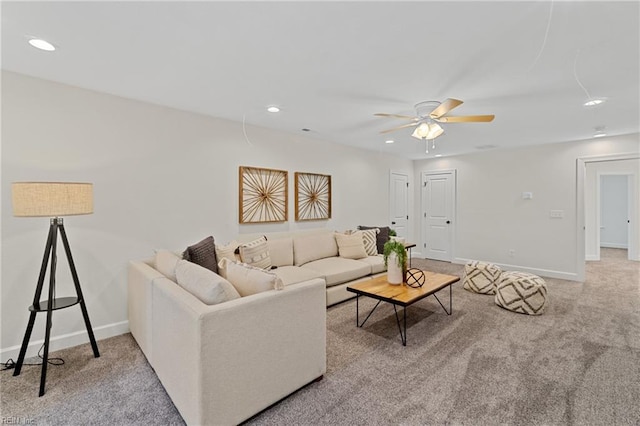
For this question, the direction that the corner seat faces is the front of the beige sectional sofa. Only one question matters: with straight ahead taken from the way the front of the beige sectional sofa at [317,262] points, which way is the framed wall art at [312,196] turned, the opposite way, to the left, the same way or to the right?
the same way

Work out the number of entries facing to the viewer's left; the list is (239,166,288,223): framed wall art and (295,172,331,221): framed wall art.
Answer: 0

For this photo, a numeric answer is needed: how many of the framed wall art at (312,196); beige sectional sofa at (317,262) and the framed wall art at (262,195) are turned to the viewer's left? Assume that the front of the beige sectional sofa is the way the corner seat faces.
0

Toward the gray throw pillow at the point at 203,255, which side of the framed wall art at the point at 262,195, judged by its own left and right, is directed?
right

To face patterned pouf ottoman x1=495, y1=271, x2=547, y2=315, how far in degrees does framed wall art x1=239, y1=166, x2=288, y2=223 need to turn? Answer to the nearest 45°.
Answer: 0° — it already faces it

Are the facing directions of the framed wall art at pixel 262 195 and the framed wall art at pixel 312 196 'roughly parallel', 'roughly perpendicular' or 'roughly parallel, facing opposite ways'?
roughly parallel

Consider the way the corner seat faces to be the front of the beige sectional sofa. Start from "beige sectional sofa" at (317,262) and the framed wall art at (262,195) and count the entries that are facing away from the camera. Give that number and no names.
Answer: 0

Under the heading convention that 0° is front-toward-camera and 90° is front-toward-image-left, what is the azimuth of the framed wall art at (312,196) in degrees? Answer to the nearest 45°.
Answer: approximately 315°

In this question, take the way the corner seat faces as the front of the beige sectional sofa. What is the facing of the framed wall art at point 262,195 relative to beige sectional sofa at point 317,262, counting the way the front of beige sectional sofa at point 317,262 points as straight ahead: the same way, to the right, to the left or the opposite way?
the same way

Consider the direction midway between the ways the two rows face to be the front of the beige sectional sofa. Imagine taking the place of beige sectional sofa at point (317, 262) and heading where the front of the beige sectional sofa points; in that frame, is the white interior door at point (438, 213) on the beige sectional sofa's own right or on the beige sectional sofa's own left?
on the beige sectional sofa's own left

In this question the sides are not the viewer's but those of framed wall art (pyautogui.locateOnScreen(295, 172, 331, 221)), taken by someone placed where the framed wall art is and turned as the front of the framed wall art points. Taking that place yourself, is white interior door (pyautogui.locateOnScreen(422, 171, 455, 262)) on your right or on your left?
on your left

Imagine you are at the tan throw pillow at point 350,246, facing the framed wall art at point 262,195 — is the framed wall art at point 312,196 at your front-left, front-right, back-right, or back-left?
front-right

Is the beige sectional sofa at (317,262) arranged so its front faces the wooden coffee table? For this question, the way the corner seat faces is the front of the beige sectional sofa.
yes
